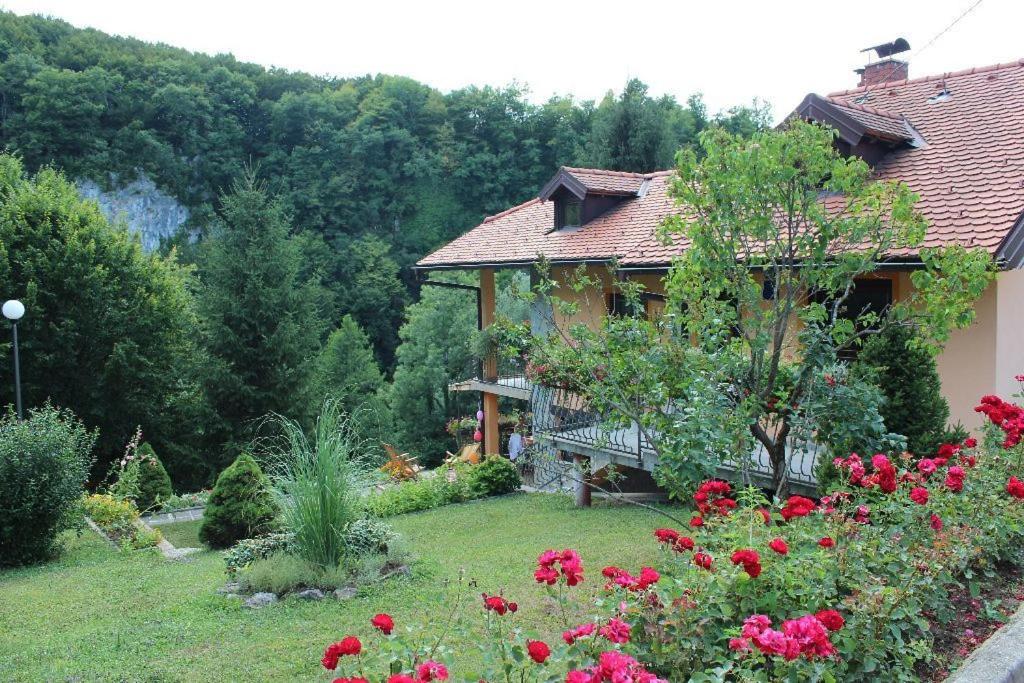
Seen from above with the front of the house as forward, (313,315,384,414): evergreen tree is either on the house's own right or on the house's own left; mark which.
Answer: on the house's own right

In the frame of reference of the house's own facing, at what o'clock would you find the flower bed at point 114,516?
The flower bed is roughly at 1 o'clock from the house.

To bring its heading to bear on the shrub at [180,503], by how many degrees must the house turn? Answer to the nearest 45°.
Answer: approximately 45° to its right

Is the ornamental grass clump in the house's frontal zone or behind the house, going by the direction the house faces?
frontal zone

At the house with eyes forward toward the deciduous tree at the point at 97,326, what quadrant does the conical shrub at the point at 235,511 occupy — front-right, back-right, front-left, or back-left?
front-left

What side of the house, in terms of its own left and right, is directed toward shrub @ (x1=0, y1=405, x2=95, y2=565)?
front

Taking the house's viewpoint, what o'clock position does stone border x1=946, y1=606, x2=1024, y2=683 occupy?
The stone border is roughly at 11 o'clock from the house.

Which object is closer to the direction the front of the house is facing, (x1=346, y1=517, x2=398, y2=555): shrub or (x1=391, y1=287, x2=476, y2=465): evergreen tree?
the shrub

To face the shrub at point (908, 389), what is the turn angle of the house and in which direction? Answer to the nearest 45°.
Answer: approximately 45° to its left

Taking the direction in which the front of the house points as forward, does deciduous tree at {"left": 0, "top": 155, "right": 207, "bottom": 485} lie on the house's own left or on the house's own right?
on the house's own right

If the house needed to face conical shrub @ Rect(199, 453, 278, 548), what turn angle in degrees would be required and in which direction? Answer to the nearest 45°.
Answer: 0° — it already faces it

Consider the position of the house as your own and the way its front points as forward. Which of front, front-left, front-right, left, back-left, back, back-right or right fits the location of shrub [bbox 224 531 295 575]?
front

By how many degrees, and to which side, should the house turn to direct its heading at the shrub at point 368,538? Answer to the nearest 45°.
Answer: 0° — it already faces it

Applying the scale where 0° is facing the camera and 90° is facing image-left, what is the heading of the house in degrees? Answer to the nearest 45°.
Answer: approximately 45°

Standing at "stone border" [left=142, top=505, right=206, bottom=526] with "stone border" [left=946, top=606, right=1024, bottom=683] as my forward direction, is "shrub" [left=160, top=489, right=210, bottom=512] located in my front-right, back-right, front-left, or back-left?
back-left

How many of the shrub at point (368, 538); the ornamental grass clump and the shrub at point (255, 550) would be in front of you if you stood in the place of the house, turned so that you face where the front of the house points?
3

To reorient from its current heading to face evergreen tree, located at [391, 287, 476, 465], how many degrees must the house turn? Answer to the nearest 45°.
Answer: approximately 90° to its right
